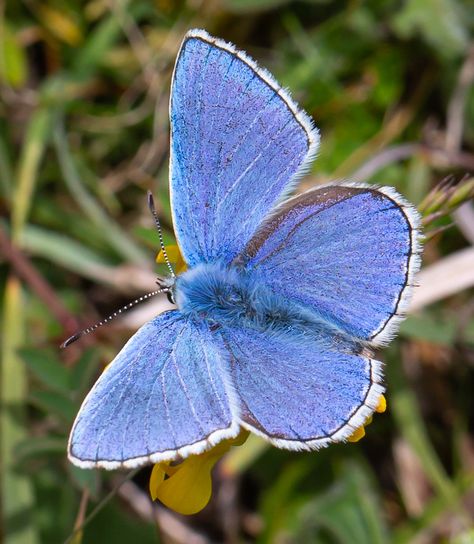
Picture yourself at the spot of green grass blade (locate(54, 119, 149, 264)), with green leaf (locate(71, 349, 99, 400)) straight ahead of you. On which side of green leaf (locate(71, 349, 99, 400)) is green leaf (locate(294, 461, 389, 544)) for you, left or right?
left

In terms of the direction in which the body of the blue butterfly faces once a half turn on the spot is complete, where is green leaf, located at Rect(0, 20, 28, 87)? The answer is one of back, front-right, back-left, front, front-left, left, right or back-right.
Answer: back-left

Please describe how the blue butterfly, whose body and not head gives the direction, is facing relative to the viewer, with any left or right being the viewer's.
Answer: facing to the left of the viewer

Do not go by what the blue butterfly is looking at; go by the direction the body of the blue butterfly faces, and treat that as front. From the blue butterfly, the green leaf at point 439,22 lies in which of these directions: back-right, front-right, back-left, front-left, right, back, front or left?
right
